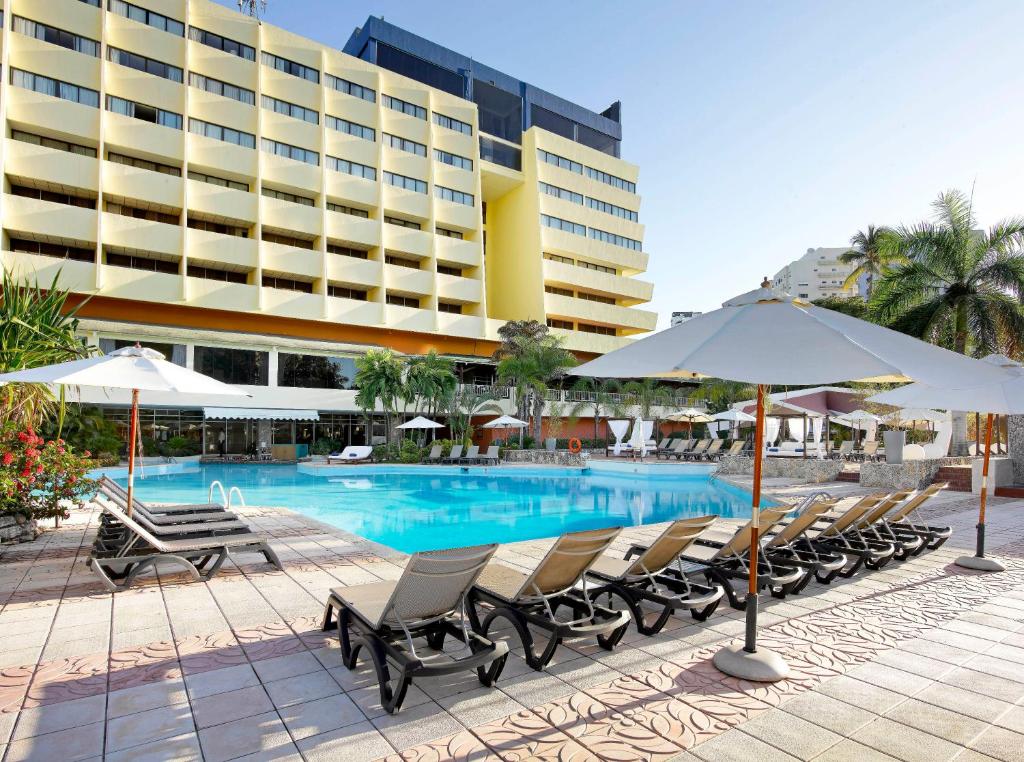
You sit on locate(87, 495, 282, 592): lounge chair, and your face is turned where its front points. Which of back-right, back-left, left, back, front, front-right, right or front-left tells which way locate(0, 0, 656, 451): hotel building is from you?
left

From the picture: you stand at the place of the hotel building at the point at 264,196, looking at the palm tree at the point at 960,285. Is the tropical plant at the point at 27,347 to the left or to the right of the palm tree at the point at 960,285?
right

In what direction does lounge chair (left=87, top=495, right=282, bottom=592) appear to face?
to the viewer's right

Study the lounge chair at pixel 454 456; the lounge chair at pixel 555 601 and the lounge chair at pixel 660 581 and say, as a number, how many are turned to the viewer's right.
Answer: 0

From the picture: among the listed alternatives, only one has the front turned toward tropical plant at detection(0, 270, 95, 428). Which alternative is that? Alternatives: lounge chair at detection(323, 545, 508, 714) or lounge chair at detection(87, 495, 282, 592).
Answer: lounge chair at detection(323, 545, 508, 714)

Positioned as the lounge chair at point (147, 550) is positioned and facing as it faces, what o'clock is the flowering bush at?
The flowering bush is roughly at 8 o'clock from the lounge chair.

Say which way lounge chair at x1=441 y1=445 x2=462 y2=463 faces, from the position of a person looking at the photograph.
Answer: facing the viewer and to the left of the viewer

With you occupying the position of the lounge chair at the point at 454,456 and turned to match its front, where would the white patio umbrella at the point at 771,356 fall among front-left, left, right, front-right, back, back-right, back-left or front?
front-left

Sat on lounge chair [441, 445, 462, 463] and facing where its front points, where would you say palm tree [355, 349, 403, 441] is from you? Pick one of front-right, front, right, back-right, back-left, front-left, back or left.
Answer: right

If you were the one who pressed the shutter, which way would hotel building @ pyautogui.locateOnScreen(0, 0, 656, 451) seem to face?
facing the viewer and to the right of the viewer
